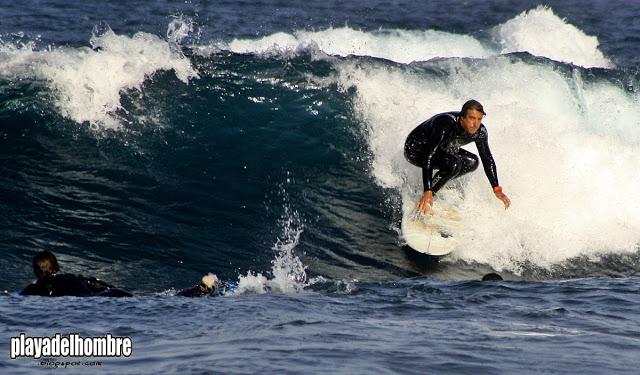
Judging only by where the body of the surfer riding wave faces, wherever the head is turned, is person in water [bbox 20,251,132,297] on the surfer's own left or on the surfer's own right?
on the surfer's own right

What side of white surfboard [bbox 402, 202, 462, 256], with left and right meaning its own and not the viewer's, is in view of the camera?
front

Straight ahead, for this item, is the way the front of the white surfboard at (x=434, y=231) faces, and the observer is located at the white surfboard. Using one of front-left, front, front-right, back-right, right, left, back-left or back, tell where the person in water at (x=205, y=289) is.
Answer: front-right

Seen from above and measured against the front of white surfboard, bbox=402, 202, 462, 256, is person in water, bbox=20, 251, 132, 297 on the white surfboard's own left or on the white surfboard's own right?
on the white surfboard's own right

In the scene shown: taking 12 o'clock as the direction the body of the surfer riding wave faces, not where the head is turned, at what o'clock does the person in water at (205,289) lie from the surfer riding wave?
The person in water is roughly at 3 o'clock from the surfer riding wave.
